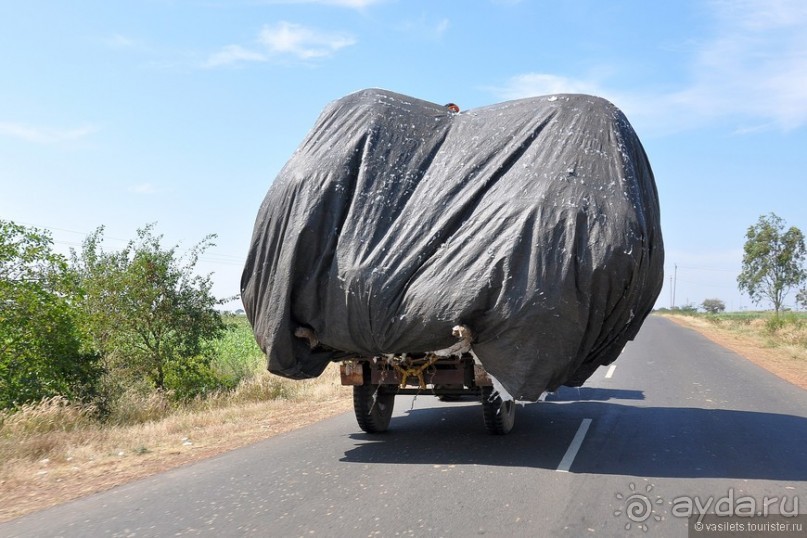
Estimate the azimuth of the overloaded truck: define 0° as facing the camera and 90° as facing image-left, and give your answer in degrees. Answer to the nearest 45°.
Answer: approximately 180°

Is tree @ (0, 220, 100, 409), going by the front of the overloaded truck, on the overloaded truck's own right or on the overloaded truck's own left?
on the overloaded truck's own left

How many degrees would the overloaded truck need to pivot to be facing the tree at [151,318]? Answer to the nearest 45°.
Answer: approximately 45° to its left
